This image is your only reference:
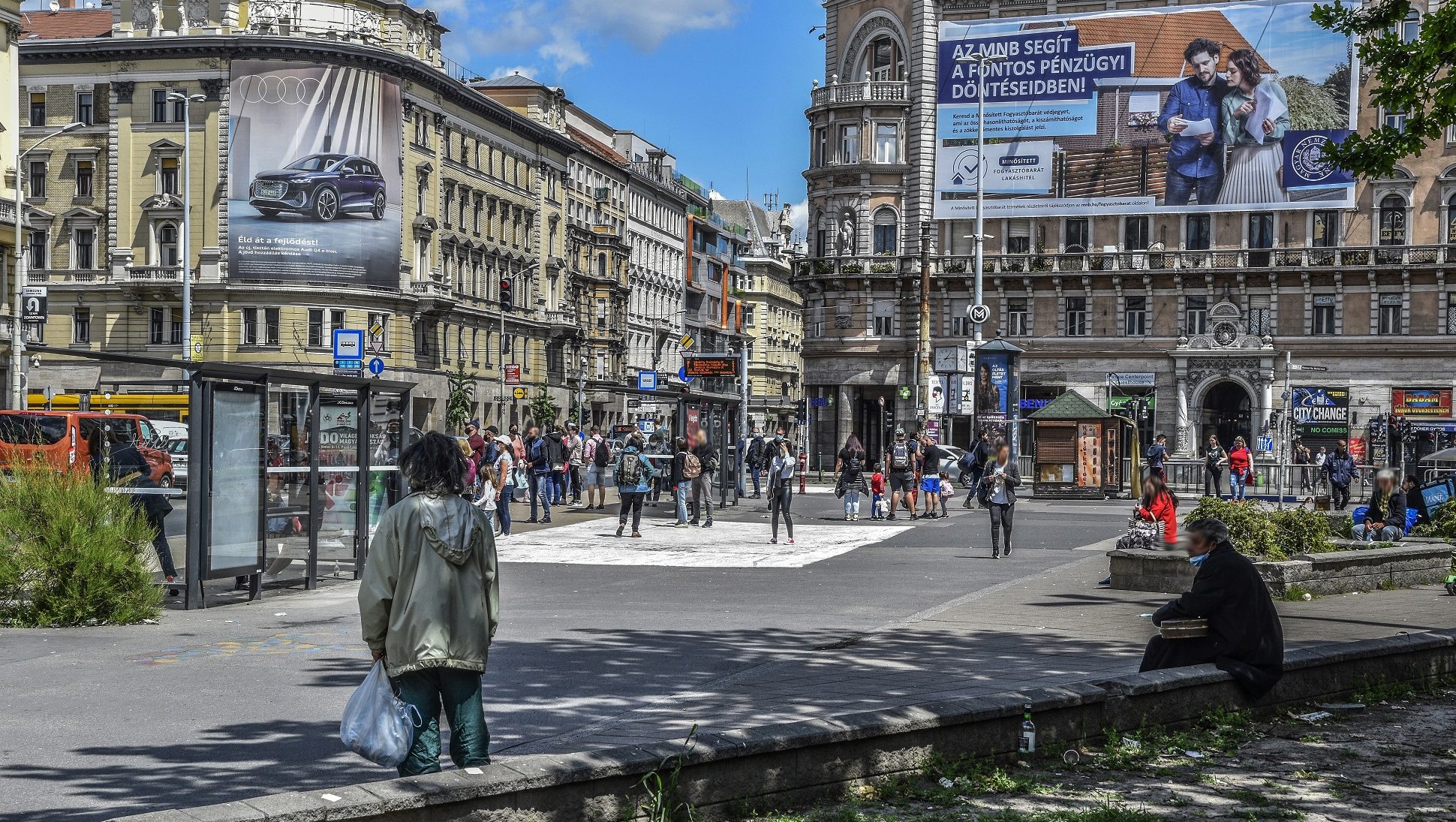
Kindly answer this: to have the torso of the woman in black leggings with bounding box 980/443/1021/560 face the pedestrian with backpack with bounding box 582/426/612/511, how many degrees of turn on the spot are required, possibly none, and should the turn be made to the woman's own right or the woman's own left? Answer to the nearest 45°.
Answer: approximately 135° to the woman's own right

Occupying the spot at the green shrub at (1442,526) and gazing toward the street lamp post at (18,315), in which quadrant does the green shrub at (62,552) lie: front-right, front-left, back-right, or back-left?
front-left

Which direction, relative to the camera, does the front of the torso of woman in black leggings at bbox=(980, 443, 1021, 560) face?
toward the camera

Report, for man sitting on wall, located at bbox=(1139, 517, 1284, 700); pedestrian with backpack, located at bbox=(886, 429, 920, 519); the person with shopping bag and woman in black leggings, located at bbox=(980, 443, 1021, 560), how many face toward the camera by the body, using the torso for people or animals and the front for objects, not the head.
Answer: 1

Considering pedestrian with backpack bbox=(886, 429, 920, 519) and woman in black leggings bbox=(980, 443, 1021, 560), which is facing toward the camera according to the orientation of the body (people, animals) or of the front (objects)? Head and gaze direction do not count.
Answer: the woman in black leggings

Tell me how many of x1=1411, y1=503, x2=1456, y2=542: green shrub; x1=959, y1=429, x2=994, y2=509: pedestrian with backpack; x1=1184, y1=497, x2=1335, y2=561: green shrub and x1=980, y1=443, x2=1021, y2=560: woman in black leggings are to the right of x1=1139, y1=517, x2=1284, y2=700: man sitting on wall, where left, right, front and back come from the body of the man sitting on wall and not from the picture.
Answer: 4

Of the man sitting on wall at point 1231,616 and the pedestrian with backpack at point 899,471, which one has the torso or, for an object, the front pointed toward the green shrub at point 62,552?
the man sitting on wall

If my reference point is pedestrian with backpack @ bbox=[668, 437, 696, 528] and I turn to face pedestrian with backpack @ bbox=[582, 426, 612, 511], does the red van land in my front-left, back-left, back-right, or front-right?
front-left

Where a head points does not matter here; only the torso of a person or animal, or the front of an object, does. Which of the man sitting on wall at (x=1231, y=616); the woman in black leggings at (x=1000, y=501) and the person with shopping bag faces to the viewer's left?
the man sitting on wall

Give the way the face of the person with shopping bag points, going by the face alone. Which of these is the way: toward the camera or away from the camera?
away from the camera

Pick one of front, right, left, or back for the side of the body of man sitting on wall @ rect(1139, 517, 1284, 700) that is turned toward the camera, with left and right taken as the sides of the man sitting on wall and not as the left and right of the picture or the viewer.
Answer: left

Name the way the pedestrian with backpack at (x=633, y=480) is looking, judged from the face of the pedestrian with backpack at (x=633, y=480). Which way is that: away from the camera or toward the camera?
away from the camera

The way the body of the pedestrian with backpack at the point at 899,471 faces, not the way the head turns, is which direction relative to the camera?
away from the camera

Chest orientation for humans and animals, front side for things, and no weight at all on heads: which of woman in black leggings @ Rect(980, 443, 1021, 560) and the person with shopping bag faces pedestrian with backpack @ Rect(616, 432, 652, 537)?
the person with shopping bag

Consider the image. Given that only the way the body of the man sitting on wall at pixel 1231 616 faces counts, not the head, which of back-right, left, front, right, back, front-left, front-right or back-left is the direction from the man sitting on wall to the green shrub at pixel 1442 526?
right

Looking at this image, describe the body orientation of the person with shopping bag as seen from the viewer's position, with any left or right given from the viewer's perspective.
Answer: facing away from the viewer

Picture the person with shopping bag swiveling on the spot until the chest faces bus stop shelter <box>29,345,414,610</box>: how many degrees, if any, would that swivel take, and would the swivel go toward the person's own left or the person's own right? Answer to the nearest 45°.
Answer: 0° — they already face it
